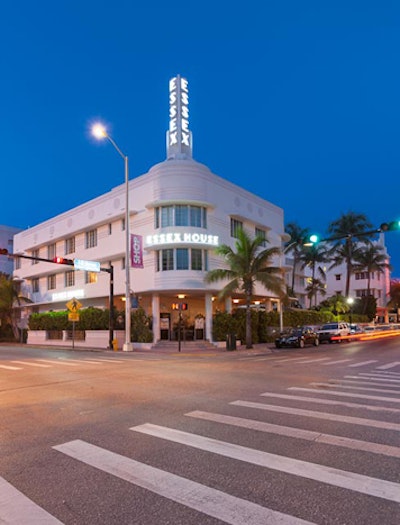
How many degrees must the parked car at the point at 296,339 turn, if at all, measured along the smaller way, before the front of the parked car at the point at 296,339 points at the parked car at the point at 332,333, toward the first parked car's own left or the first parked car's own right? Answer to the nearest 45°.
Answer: approximately 135° to the first parked car's own right

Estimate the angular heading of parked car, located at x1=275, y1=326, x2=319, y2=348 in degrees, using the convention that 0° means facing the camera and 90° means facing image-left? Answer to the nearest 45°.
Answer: approximately 45°

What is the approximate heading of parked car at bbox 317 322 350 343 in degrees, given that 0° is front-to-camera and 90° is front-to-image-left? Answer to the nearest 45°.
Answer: approximately 45°

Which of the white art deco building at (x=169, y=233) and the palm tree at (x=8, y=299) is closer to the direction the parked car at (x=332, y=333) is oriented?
the white art deco building

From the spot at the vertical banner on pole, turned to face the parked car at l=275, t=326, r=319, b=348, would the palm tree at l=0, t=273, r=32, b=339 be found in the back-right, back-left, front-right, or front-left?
back-left
